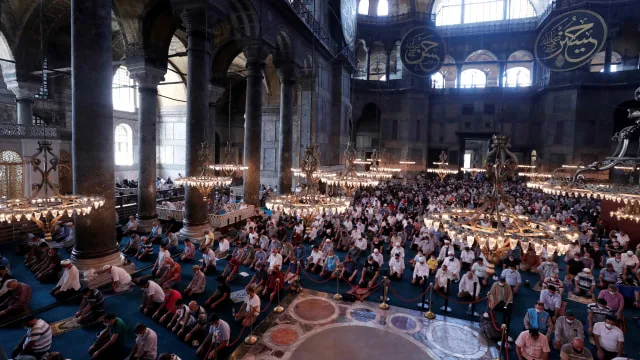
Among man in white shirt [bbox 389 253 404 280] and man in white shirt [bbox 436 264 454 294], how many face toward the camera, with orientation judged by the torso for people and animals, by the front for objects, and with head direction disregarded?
2

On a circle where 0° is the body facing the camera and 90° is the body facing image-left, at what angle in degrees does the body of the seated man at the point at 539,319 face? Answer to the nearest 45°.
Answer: approximately 0°

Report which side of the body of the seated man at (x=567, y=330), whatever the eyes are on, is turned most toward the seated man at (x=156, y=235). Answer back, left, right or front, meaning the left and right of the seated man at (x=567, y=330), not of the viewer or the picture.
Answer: right

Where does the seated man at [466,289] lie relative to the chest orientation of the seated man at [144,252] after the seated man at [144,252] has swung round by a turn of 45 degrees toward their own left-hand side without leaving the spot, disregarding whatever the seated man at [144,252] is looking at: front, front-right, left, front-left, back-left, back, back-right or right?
front-left

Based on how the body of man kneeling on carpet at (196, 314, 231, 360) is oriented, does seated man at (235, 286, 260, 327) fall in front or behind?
behind

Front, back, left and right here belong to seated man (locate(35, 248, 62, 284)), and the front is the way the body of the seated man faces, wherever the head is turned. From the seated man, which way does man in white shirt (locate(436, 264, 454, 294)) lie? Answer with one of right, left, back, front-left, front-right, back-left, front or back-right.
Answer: left

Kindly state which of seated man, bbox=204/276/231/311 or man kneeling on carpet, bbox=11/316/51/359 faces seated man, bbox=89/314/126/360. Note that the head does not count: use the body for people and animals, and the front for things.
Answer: seated man, bbox=204/276/231/311

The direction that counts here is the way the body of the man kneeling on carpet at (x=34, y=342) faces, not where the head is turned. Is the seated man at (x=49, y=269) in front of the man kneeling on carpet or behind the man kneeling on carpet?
behind
